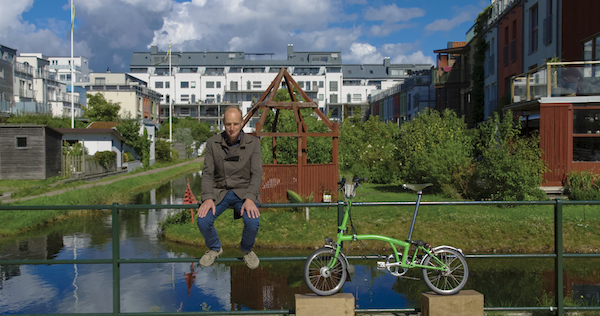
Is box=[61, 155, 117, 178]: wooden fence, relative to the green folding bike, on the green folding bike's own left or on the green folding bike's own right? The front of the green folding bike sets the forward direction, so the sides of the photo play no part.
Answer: on the green folding bike's own right

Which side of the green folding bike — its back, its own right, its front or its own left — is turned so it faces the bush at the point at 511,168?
right

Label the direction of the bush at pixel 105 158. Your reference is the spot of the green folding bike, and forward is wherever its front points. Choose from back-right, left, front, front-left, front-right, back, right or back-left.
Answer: front-right

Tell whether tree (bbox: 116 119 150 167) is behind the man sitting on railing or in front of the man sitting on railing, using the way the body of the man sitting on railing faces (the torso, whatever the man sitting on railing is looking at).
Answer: behind

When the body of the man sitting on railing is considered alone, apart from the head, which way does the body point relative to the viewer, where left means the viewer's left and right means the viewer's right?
facing the viewer

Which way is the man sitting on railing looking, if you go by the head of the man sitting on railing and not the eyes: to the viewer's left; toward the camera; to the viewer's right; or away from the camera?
toward the camera

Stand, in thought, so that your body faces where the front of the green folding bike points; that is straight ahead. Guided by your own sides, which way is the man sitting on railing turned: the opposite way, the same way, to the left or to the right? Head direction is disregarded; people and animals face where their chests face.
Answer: to the left

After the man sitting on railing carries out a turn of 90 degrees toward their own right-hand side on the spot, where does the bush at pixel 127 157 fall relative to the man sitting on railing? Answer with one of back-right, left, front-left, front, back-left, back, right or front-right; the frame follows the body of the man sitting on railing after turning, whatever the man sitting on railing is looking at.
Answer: right

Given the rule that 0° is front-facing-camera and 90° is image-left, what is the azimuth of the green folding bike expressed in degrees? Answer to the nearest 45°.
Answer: approximately 90°

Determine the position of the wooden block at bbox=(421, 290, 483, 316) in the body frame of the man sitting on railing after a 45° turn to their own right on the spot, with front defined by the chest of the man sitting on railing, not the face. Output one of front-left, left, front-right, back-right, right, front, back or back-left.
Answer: back-left

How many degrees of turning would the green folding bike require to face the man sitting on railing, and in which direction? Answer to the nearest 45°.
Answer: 0° — it already faces them

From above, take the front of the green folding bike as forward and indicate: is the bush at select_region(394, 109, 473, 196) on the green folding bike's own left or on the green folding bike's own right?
on the green folding bike's own right

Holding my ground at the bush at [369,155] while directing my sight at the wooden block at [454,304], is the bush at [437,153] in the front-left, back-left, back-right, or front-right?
front-left

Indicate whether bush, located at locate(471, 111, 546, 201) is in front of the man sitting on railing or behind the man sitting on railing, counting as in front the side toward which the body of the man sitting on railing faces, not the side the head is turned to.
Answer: behind

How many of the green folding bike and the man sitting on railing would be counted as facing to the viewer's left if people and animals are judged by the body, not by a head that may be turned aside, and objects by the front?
1

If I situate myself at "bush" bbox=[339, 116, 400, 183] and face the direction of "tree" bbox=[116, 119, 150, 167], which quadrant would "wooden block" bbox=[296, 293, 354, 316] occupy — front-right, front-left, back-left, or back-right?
back-left

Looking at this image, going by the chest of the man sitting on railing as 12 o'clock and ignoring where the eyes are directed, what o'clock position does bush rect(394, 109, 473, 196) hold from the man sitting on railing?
The bush is roughly at 7 o'clock from the man sitting on railing.
